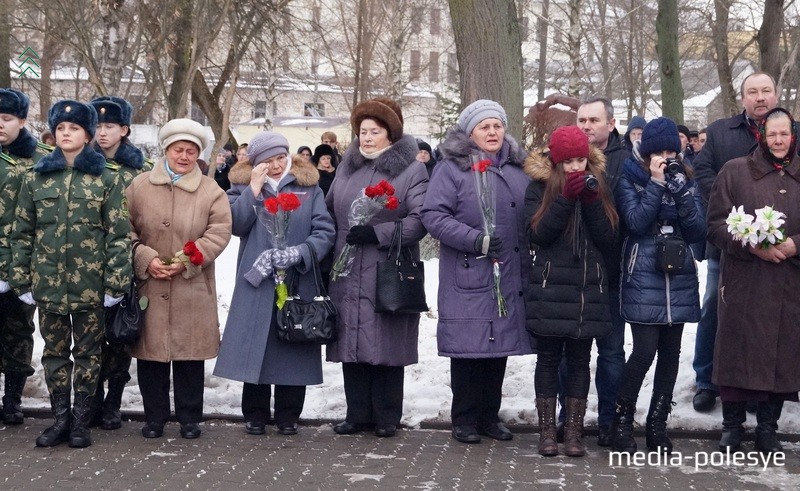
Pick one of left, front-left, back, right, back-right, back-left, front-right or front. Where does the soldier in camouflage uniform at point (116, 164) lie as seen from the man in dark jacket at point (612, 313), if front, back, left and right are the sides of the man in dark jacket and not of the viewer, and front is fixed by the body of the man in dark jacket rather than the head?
front-right

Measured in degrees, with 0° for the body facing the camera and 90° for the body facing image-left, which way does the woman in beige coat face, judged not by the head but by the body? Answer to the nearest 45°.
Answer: approximately 0°

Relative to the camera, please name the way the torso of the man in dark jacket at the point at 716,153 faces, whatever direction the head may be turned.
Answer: toward the camera

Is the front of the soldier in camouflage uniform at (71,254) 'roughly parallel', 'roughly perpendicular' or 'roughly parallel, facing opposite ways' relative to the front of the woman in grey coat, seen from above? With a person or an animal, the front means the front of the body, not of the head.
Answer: roughly parallel

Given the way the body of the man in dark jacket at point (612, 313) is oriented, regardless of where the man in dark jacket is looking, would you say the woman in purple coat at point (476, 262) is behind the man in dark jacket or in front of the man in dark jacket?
in front

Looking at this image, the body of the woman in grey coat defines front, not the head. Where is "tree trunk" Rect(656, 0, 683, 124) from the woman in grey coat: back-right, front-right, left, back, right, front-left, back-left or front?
back-left

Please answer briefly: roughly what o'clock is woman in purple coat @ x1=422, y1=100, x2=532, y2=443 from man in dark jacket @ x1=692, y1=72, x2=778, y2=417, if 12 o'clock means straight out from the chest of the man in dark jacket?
The woman in purple coat is roughly at 2 o'clock from the man in dark jacket.

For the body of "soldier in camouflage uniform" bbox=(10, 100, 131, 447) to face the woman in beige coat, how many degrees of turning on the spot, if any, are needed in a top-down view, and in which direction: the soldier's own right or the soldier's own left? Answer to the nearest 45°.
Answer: approximately 90° to the soldier's own left

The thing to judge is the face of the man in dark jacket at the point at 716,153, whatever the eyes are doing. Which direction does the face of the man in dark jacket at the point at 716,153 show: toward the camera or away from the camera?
toward the camera

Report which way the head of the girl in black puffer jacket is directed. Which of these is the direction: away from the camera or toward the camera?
toward the camera

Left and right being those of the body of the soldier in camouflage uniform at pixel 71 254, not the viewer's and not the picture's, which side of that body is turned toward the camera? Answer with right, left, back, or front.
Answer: front

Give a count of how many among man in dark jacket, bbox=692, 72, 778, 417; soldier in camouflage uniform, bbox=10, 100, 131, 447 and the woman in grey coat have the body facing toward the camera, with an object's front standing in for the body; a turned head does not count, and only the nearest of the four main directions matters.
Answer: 3

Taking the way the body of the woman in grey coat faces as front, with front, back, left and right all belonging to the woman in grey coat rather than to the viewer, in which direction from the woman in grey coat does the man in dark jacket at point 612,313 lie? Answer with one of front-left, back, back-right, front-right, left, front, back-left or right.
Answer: left

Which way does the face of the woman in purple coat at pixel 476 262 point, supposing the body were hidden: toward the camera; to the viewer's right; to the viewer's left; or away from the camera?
toward the camera

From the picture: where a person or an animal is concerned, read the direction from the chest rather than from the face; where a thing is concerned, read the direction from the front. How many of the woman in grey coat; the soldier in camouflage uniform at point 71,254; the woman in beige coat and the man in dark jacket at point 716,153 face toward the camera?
4

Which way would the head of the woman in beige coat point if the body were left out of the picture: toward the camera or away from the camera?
toward the camera

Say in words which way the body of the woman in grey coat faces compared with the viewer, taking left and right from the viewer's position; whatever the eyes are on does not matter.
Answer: facing the viewer
